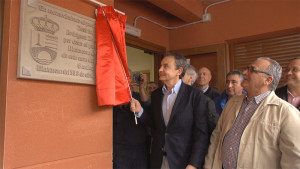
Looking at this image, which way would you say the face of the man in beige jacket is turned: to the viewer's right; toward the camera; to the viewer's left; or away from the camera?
to the viewer's left

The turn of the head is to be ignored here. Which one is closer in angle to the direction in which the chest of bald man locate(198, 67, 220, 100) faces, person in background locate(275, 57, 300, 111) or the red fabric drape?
the red fabric drape

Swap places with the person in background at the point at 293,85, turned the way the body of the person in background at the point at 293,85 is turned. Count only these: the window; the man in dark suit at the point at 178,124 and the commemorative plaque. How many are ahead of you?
2

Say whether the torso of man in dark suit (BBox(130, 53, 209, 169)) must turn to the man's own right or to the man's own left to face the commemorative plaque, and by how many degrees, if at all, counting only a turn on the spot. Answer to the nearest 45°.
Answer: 0° — they already face it

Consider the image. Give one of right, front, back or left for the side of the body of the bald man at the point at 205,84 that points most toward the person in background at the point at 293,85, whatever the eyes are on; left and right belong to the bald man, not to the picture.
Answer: left

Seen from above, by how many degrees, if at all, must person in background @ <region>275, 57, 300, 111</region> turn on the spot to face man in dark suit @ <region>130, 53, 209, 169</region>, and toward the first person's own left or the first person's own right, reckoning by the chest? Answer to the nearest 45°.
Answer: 0° — they already face them

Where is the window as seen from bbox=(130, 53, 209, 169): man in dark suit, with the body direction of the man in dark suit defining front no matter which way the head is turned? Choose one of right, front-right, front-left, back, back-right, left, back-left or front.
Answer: back

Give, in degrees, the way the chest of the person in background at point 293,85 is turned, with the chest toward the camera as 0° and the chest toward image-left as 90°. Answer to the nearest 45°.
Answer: approximately 45°

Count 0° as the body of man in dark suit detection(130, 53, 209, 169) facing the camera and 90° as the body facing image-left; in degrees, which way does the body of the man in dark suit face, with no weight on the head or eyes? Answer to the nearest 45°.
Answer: approximately 45°

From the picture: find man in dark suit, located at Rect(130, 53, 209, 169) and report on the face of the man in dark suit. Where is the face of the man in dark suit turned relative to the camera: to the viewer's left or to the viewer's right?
to the viewer's left

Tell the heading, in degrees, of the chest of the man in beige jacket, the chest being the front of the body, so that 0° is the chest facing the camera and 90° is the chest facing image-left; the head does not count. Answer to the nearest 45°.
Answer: approximately 45°
